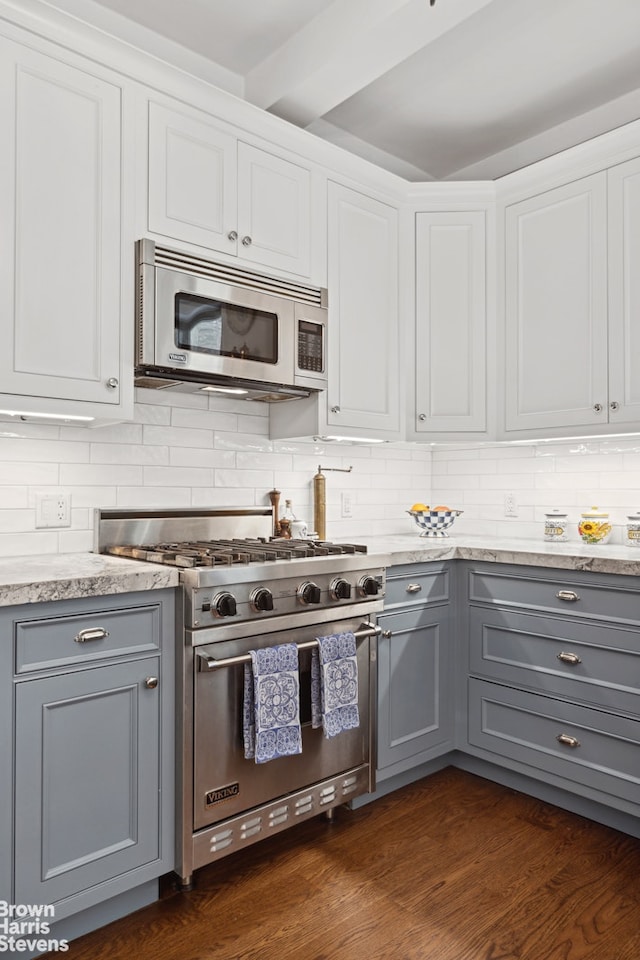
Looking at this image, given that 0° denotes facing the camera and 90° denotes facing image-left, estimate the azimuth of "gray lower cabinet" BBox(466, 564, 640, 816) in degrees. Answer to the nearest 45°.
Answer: approximately 45°

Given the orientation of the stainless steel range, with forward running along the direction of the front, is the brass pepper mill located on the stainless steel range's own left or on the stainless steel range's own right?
on the stainless steel range's own left

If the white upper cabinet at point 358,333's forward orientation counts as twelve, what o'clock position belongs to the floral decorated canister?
The floral decorated canister is roughly at 10 o'clock from the white upper cabinet.

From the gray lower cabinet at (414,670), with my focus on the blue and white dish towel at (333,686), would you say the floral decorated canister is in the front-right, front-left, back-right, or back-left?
back-left

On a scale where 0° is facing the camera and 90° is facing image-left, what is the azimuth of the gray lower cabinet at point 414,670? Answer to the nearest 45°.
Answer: approximately 315°
